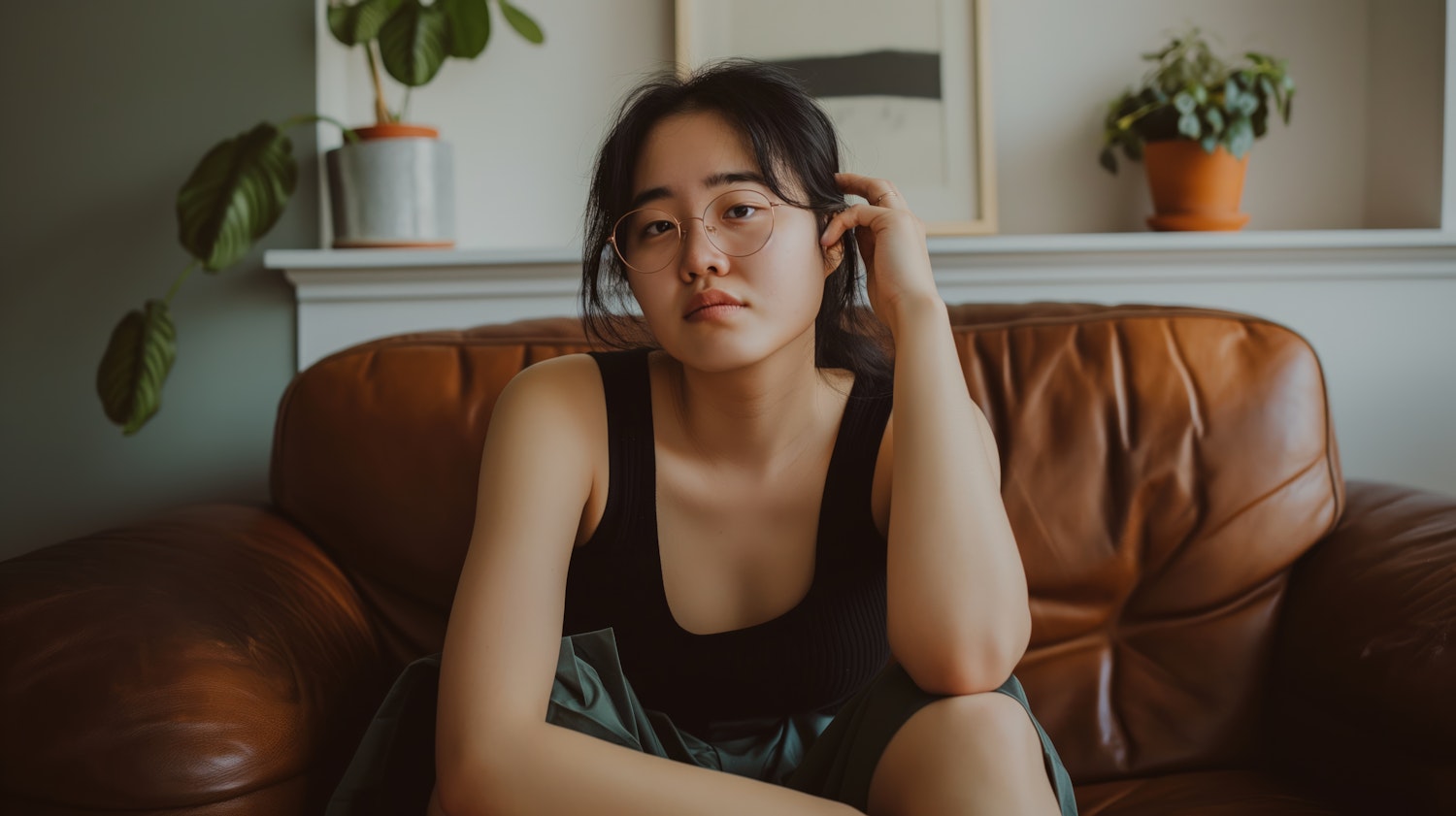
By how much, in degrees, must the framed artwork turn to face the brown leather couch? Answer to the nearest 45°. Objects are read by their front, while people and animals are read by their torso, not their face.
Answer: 0° — it already faces it

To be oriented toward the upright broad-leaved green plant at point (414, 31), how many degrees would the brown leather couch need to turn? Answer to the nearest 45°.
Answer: approximately 135° to its right

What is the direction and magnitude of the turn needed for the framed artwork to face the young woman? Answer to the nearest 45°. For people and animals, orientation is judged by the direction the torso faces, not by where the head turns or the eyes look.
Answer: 0° — it already faces them

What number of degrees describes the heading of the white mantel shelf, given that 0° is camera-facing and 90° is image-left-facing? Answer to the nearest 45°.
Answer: approximately 0°

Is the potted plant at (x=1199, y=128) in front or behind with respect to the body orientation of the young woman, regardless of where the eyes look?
behind

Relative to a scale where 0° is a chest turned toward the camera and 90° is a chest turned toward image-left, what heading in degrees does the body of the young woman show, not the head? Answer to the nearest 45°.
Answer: approximately 0°
